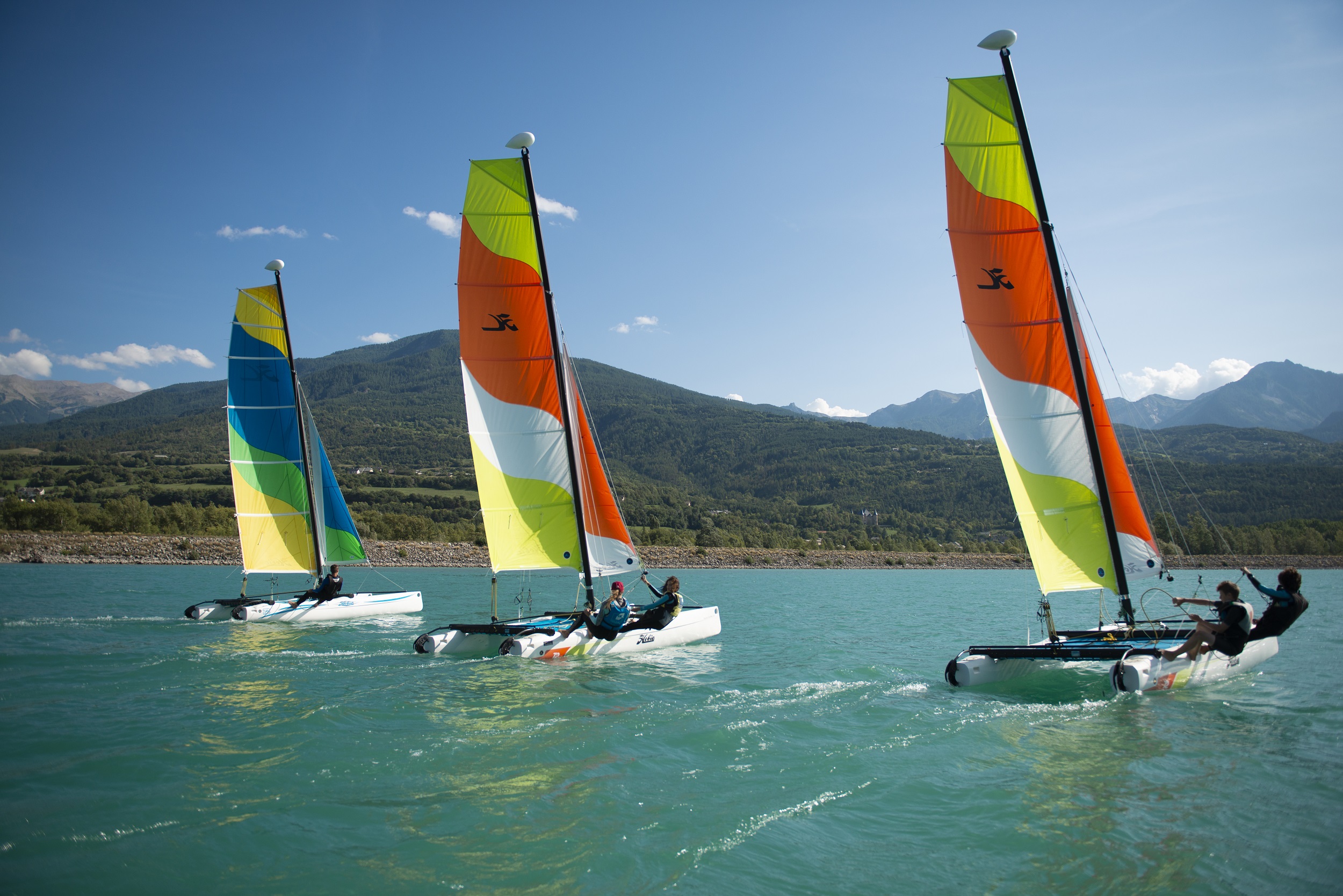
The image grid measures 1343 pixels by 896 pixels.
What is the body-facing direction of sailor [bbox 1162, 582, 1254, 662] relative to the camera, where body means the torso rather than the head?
to the viewer's left

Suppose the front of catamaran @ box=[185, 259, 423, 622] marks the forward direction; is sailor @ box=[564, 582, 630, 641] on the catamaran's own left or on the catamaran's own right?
on the catamaran's own right

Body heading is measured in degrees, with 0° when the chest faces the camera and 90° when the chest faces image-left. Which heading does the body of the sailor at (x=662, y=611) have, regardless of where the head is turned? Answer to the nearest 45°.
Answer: approximately 90°
